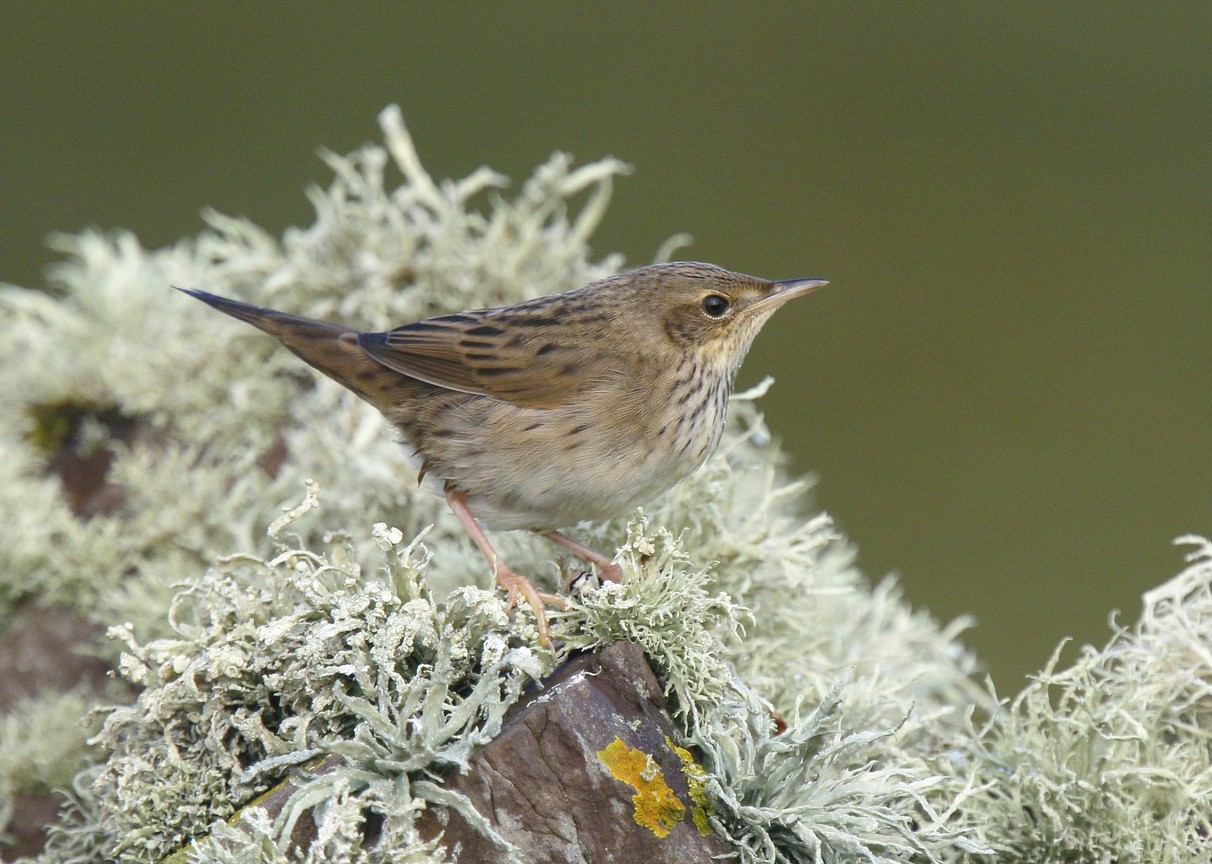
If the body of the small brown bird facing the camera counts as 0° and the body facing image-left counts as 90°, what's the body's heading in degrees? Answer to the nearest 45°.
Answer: approximately 270°
